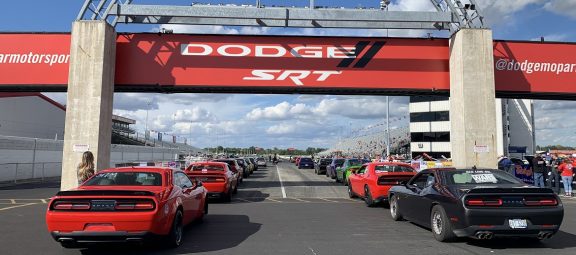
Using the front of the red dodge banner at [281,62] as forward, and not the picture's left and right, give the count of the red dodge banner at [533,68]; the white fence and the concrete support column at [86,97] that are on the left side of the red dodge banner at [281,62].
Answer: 1

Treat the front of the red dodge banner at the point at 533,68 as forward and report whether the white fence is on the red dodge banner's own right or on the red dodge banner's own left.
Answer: on the red dodge banner's own right

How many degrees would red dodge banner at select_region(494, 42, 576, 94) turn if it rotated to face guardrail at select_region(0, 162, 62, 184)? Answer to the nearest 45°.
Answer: approximately 90° to its right

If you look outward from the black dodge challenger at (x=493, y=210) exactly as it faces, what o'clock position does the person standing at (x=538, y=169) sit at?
The person standing is roughly at 2 o'clock from the black dodge challenger.

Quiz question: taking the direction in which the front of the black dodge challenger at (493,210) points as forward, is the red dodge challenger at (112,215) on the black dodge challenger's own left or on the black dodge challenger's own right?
on the black dodge challenger's own left

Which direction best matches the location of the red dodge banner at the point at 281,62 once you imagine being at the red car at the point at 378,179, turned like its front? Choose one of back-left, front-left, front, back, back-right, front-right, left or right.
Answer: front

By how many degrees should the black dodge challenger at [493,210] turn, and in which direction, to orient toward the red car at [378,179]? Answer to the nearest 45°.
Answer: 0° — it already faces it

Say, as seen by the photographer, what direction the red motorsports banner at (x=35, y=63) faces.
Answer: facing the viewer

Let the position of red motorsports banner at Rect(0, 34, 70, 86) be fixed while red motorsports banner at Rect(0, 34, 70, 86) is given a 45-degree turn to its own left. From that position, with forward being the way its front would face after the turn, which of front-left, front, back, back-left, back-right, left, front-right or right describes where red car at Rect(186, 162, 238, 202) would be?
front

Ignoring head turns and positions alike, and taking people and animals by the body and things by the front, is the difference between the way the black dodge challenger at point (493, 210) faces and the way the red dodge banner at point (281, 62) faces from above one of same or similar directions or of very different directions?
very different directions

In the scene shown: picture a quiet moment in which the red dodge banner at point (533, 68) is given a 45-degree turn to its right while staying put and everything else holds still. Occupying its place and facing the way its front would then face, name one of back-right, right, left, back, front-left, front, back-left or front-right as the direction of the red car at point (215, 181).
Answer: front

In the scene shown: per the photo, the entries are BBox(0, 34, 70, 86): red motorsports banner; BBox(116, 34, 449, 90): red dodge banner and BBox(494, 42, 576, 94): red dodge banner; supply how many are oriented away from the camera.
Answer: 0

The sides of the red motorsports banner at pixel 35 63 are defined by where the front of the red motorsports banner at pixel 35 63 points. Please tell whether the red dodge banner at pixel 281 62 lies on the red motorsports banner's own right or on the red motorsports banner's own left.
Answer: on the red motorsports banner's own left
